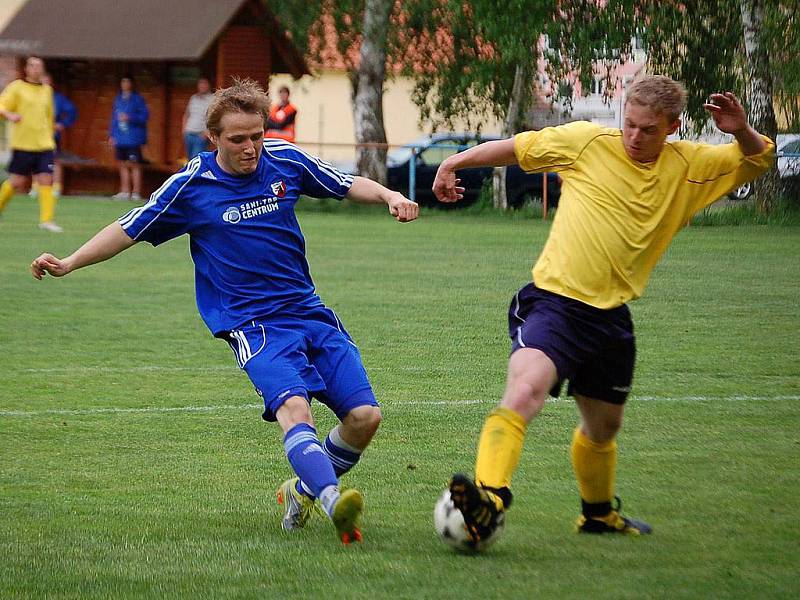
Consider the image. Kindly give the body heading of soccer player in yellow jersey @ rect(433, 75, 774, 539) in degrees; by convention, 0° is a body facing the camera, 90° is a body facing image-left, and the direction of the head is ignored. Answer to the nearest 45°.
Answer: approximately 0°

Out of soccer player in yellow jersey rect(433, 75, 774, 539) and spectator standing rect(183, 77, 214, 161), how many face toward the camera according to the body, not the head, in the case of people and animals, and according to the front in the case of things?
2

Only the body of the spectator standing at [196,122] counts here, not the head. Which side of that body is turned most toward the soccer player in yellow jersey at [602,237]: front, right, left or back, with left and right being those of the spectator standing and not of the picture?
front

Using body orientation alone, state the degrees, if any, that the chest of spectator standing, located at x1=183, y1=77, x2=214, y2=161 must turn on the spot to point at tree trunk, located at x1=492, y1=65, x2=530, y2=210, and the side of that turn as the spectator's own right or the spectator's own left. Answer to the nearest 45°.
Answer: approximately 90° to the spectator's own left

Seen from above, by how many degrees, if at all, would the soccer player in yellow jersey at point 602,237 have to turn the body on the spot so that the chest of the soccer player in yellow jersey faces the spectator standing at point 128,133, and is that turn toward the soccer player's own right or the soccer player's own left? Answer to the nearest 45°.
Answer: approximately 135° to the soccer player's own right

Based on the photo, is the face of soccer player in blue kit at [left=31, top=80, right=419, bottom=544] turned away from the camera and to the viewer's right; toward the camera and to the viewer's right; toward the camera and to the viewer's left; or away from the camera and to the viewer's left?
toward the camera and to the viewer's right

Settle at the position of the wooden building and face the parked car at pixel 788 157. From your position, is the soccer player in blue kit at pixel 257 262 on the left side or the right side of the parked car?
right

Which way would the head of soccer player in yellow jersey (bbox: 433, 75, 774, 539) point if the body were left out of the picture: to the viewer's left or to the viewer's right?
to the viewer's left

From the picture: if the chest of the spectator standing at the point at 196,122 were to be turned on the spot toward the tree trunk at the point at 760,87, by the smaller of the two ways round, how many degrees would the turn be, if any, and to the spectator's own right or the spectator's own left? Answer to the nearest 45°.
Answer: approximately 45° to the spectator's own left

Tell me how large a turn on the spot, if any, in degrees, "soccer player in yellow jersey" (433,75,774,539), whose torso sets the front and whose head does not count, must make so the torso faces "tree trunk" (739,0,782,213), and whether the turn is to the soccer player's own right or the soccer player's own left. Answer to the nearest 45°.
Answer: approximately 180°

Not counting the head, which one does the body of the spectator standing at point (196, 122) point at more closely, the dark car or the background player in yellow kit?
the background player in yellow kit
